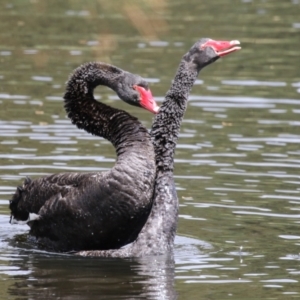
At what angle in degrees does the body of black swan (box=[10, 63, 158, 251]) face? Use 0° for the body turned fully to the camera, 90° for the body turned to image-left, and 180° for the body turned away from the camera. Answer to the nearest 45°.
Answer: approximately 270°

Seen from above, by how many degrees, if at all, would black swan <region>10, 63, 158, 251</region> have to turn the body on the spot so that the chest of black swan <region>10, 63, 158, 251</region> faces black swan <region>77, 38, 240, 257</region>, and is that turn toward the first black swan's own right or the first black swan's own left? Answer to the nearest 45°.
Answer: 0° — it already faces it
